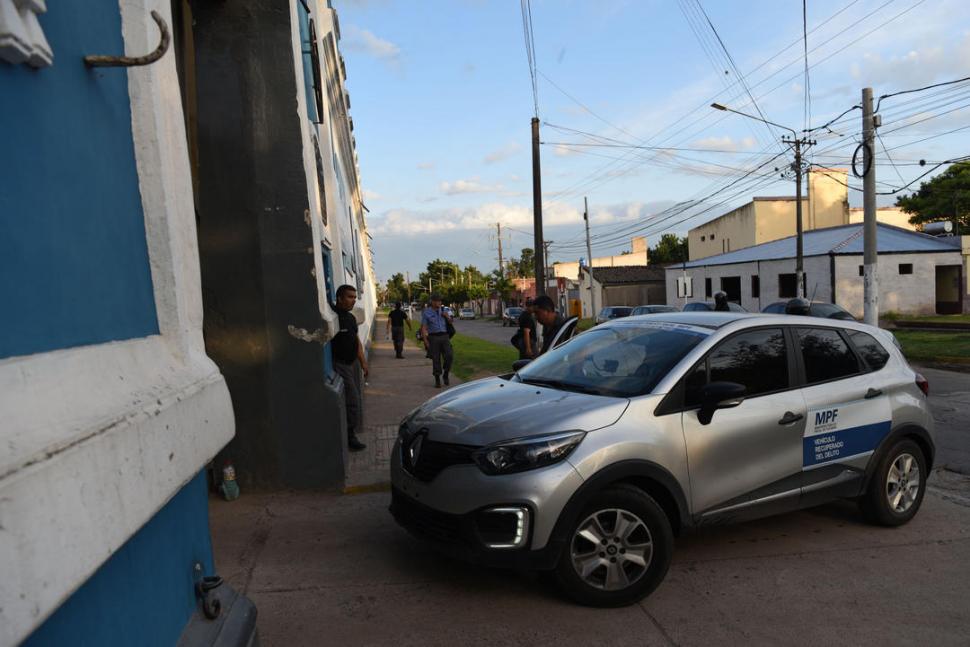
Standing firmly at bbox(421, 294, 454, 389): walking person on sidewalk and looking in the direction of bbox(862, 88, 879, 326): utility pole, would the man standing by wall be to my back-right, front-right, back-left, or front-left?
back-right

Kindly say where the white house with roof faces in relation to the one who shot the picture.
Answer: facing the viewer and to the left of the viewer

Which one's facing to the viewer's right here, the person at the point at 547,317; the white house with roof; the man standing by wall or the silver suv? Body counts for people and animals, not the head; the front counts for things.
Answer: the man standing by wall

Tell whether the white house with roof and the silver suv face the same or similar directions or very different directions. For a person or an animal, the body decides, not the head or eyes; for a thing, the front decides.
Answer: same or similar directions

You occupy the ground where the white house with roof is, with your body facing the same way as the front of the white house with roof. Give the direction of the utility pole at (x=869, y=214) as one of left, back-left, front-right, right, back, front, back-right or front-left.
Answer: front-left

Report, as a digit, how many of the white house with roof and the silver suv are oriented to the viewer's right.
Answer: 0

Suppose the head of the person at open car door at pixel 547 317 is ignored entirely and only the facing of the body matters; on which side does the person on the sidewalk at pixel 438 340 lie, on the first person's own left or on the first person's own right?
on the first person's own right

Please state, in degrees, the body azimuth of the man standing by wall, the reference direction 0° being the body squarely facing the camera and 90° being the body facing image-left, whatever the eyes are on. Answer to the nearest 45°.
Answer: approximately 270°
